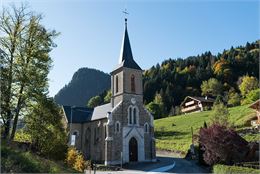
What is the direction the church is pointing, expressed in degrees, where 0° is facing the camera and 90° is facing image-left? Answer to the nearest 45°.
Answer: approximately 315°

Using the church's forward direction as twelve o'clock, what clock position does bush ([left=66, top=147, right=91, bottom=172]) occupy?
The bush is roughly at 2 o'clock from the church.

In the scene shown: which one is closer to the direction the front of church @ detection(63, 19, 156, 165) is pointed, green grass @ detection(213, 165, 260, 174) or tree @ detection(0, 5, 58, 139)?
the green grass

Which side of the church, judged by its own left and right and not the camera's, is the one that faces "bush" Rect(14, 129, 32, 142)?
right

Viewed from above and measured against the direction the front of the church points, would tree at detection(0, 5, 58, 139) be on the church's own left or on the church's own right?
on the church's own right

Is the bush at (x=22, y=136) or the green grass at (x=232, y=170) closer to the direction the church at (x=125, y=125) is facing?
the green grass

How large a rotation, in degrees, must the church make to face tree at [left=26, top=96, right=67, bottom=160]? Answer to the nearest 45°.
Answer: approximately 45° to its right
